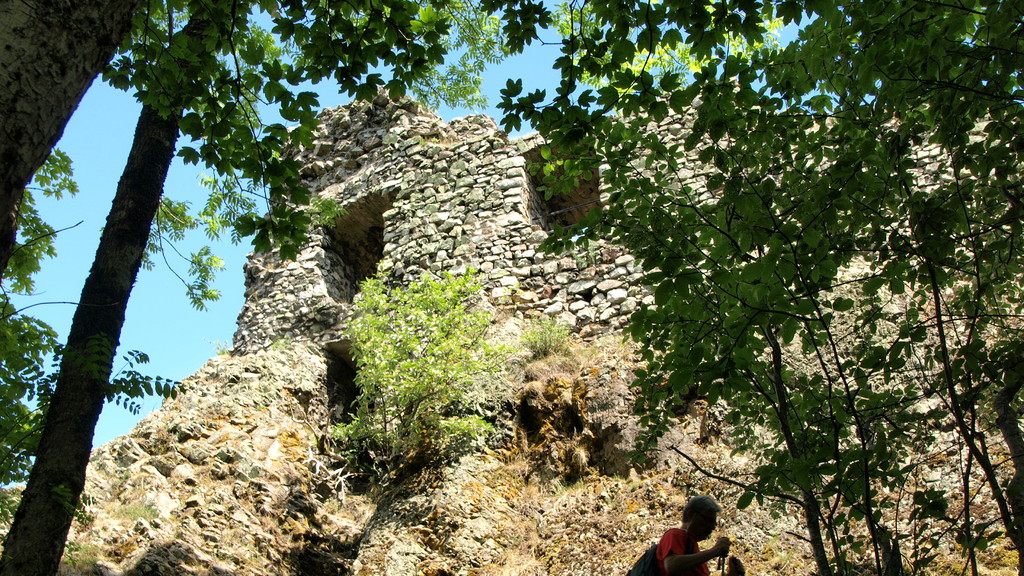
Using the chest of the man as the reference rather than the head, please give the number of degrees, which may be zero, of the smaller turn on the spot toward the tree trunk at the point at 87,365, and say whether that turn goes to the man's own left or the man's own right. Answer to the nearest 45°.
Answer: approximately 180°

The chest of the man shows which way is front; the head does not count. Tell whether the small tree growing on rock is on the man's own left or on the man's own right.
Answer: on the man's own left

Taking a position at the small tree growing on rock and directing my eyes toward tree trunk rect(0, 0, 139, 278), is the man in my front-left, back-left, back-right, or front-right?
front-left

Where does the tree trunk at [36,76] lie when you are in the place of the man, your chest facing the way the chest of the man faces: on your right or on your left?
on your right

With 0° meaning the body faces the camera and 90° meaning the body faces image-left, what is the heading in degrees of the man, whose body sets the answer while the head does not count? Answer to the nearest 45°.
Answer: approximately 270°
